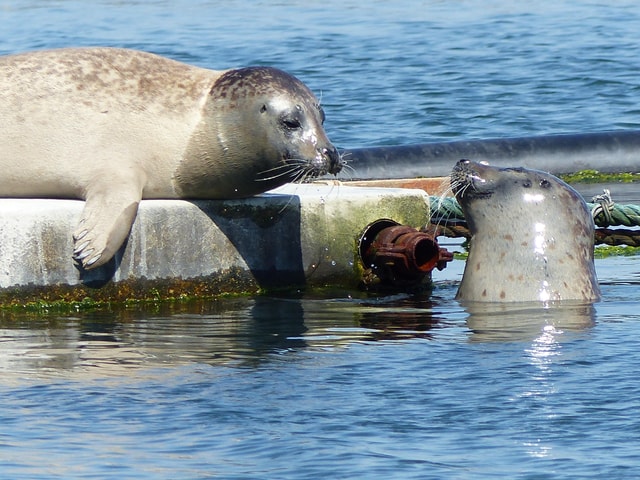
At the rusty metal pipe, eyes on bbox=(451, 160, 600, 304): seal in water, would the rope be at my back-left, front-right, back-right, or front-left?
front-left

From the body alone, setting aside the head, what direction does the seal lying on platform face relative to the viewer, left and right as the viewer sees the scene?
facing to the right of the viewer

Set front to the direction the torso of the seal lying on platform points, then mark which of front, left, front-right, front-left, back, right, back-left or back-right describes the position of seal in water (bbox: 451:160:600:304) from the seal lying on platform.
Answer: front

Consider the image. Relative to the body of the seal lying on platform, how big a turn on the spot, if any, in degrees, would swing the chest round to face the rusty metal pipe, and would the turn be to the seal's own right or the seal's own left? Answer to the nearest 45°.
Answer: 0° — it already faces it

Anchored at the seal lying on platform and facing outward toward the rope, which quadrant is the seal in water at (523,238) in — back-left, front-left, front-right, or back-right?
front-right

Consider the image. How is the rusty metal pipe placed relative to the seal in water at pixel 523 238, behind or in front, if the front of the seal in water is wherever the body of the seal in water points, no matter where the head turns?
in front

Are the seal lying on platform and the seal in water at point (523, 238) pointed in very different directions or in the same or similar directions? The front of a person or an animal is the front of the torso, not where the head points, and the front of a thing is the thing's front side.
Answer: very different directions

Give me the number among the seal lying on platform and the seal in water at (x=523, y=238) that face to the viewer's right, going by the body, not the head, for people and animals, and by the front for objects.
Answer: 1

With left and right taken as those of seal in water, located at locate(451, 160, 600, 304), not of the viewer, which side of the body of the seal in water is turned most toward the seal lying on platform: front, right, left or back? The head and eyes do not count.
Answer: front
